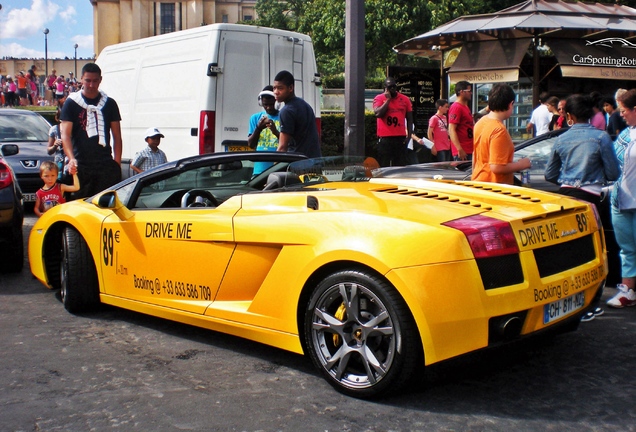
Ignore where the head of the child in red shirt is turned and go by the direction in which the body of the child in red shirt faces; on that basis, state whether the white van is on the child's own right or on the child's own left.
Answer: on the child's own left

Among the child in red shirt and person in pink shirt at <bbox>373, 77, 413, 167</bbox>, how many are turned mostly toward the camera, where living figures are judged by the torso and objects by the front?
2

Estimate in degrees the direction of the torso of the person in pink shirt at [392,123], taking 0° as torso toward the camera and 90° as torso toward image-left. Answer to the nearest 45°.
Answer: approximately 0°

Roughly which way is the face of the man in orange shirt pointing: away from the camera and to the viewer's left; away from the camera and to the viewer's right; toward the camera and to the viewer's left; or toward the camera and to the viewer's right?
away from the camera and to the viewer's right

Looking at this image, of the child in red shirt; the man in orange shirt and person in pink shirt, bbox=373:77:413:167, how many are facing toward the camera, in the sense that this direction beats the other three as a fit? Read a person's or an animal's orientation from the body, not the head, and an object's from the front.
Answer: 2

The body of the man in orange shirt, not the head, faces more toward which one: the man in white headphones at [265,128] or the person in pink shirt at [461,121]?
the person in pink shirt
